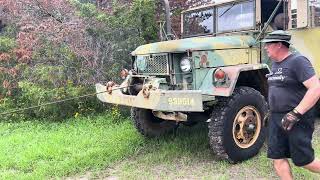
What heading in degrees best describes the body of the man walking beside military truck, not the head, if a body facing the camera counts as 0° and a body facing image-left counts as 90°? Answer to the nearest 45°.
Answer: approximately 45°

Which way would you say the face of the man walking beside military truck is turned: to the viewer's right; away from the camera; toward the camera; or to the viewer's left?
to the viewer's left
